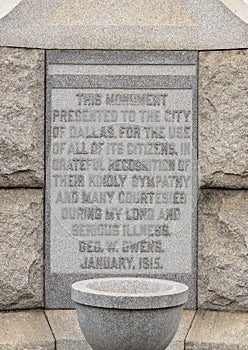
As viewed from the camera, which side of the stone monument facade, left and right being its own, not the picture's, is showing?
front
